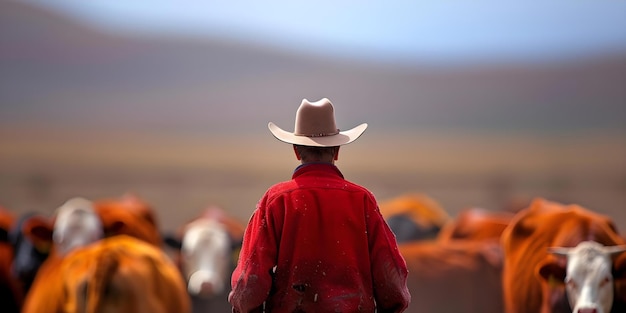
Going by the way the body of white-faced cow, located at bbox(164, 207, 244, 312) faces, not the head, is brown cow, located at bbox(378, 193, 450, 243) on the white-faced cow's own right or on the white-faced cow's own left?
on the white-faced cow's own left

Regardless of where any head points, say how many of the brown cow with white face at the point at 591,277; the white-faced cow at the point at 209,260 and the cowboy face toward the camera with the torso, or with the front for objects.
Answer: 2

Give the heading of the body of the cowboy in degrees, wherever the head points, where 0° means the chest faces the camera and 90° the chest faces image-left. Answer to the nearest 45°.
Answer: approximately 180°

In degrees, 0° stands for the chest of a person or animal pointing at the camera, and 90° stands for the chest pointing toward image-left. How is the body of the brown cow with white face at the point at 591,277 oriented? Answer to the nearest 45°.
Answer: approximately 0°

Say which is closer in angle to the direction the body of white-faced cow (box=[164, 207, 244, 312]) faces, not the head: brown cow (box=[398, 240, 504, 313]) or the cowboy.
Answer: the cowboy

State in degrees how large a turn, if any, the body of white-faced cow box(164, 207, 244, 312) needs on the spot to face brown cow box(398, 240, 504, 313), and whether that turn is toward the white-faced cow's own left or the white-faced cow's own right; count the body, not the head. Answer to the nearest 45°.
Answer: approximately 90° to the white-faced cow's own left

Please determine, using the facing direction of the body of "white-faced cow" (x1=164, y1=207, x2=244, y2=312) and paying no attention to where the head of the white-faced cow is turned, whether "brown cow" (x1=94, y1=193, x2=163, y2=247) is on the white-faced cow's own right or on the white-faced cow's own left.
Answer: on the white-faced cow's own right

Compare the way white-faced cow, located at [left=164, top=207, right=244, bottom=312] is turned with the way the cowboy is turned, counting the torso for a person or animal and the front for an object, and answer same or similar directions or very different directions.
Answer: very different directions

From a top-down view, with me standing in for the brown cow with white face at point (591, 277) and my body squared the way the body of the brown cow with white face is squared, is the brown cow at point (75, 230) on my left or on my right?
on my right

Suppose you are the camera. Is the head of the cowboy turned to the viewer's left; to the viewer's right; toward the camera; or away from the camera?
away from the camera

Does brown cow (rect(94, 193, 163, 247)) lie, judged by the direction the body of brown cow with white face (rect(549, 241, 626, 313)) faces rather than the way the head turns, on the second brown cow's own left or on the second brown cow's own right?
on the second brown cow's own right
